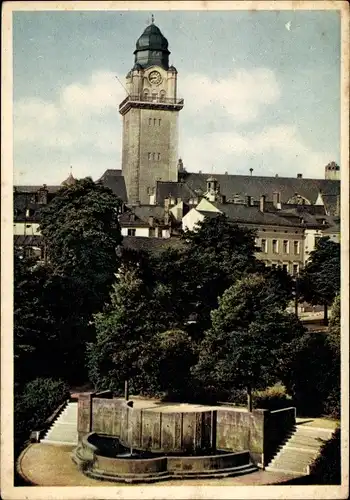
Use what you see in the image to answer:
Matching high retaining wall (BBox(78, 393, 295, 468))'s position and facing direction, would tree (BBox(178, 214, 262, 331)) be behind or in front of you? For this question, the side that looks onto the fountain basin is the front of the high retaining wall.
behind

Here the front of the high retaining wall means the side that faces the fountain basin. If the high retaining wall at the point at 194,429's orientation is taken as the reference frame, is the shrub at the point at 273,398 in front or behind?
behind

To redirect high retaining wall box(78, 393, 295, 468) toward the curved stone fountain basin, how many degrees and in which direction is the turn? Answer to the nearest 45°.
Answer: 0° — it already faces it

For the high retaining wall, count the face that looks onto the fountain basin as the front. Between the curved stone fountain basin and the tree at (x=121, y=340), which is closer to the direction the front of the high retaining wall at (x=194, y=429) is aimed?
the curved stone fountain basin

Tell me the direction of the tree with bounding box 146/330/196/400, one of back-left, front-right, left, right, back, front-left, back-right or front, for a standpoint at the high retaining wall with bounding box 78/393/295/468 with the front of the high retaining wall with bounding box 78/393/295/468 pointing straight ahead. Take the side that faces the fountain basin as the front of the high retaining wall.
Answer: back

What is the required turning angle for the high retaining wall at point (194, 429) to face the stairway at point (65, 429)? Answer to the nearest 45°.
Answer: approximately 90° to its right

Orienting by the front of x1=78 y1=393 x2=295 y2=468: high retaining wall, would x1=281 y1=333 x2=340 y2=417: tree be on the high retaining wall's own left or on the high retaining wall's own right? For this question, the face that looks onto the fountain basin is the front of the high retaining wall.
on the high retaining wall's own left

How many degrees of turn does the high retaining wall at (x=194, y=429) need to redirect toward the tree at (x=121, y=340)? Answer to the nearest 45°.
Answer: approximately 135° to its right

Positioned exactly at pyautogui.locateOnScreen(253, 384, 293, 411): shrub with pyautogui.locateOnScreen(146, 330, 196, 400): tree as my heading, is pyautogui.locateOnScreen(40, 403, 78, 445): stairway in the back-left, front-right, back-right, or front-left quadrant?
front-left

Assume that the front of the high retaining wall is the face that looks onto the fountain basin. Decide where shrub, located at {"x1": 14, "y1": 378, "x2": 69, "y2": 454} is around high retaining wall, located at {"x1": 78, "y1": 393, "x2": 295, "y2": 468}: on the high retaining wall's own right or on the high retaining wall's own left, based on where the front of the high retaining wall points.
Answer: on the high retaining wall's own right

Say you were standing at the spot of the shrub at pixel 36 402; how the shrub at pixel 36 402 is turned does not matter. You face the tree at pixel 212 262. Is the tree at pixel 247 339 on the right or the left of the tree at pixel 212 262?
right

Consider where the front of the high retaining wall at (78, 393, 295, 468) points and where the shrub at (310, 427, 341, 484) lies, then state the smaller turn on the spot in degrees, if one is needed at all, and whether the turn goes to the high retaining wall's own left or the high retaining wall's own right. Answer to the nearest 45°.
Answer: approximately 45° to the high retaining wall's own left

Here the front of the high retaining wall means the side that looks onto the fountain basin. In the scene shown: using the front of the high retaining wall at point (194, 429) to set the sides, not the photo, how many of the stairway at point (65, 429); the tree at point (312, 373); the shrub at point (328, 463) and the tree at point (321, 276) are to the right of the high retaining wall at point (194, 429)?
1

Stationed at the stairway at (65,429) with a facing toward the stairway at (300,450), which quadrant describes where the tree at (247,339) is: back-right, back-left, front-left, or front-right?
front-left

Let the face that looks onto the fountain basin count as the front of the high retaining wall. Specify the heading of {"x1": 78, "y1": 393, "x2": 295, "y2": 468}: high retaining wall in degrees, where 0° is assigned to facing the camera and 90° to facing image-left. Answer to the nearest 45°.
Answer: approximately 0°

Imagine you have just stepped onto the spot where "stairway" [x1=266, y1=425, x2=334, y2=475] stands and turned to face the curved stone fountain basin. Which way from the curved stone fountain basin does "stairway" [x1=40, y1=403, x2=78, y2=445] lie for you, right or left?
right

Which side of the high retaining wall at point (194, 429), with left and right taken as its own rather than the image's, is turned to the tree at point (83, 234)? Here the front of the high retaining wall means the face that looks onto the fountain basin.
back
